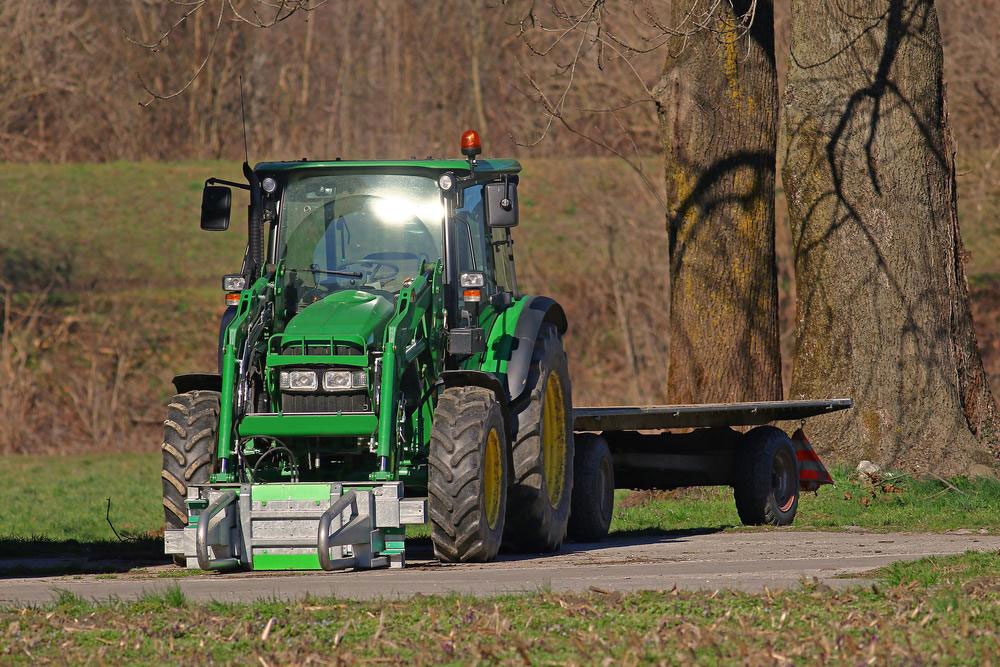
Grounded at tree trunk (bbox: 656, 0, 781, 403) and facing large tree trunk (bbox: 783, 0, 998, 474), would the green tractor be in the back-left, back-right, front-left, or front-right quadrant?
back-right

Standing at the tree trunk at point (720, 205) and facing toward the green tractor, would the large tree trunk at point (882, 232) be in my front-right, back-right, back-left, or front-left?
back-left

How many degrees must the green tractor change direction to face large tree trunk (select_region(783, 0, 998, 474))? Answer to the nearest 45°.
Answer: approximately 135° to its left

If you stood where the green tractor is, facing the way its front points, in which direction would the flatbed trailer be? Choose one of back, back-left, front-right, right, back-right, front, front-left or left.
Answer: back-left

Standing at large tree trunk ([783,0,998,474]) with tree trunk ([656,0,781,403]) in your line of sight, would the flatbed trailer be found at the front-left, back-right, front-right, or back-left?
front-left

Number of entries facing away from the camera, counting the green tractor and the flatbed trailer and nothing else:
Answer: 0

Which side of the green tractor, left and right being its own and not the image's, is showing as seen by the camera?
front

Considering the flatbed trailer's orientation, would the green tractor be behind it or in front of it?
in front

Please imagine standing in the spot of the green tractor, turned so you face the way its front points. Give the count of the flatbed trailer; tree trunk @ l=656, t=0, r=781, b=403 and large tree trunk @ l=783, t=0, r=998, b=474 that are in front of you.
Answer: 0

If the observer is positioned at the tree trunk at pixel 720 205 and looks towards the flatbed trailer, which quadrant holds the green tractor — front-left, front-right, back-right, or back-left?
front-right

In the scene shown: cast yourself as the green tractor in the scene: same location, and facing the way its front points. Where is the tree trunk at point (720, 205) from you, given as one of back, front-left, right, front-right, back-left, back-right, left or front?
back-left

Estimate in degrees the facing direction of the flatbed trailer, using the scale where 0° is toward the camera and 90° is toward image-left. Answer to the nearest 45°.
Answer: approximately 45°
